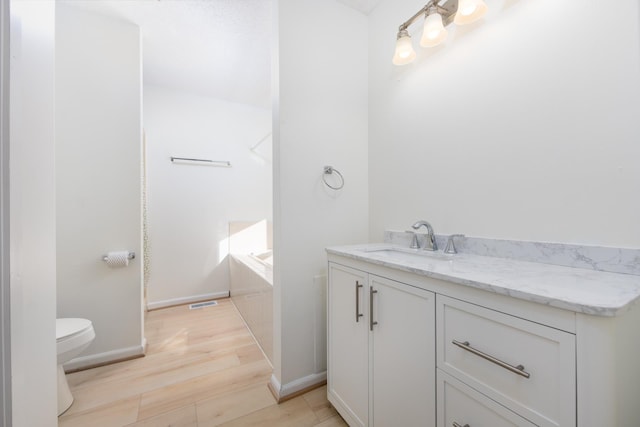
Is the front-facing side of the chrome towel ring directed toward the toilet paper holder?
no

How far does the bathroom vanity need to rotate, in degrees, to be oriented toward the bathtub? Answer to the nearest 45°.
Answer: approximately 45° to its right

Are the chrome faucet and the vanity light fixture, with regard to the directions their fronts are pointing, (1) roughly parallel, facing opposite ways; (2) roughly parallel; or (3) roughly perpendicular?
roughly parallel

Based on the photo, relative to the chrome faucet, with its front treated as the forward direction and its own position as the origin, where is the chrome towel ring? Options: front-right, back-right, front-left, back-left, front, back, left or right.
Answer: front-right

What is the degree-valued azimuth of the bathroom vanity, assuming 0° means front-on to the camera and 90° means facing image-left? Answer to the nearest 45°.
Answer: approximately 45°

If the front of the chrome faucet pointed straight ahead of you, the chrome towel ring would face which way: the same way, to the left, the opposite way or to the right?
to the left

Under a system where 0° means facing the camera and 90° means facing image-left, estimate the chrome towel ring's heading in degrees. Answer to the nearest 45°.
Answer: approximately 315°

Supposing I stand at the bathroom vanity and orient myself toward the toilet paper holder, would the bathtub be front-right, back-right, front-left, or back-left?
front-right

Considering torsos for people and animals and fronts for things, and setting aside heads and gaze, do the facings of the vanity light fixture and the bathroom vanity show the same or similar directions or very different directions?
same or similar directions

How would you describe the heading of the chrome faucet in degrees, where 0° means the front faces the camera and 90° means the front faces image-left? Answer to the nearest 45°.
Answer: approximately 45°

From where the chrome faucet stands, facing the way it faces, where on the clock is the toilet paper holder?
The toilet paper holder is roughly at 1 o'clock from the chrome faucet.

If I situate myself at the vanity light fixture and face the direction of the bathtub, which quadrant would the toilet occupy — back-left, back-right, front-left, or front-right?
front-left

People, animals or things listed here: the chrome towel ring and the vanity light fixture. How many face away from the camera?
0

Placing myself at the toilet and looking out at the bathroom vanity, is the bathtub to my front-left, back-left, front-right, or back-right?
front-left

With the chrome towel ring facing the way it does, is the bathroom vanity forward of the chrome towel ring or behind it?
forward

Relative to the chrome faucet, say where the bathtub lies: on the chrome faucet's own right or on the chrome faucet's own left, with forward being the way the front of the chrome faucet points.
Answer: on the chrome faucet's own right

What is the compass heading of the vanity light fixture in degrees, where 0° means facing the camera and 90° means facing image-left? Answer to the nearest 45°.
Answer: approximately 45°

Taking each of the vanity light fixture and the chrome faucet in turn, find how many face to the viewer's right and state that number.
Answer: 0

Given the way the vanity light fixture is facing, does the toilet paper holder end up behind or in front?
in front
